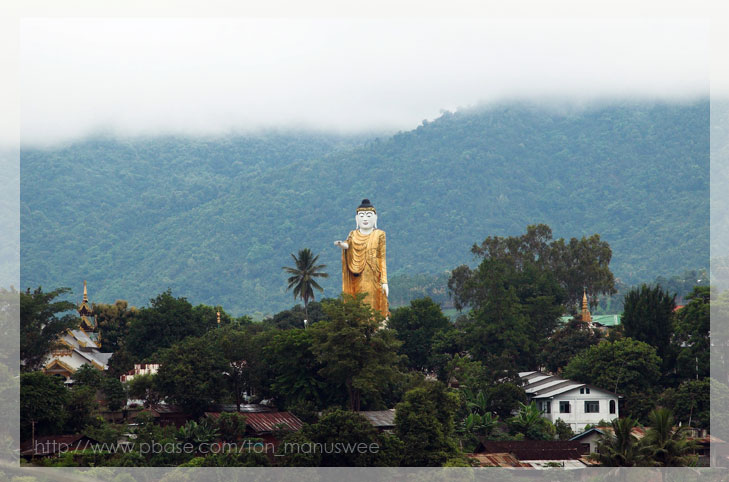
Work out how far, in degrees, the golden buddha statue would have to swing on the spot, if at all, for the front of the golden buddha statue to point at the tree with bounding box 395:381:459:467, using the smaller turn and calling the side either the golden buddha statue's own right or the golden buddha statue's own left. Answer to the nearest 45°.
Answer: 0° — it already faces it

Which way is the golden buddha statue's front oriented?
toward the camera

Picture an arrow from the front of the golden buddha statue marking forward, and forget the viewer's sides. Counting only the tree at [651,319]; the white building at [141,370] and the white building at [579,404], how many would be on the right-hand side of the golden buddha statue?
1

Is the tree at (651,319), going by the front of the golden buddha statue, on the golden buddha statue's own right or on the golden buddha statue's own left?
on the golden buddha statue's own left

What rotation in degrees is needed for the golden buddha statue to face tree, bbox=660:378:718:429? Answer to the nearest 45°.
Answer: approximately 45° to its left

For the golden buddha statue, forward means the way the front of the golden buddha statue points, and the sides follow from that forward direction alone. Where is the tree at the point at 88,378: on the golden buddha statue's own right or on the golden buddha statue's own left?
on the golden buddha statue's own right

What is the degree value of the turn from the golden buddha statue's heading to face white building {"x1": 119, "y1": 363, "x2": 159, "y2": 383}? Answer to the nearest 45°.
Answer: approximately 90° to its right

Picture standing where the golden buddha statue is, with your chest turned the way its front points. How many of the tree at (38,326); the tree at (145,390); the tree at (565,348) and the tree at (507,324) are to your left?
2

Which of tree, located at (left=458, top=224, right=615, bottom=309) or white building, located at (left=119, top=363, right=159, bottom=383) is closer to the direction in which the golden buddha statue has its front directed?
the white building

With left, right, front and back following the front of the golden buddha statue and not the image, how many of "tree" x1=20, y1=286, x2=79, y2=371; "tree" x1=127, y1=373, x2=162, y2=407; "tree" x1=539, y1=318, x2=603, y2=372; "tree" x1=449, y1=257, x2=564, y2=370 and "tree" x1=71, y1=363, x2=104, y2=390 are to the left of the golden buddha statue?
2

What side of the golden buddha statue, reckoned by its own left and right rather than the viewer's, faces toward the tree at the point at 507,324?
left

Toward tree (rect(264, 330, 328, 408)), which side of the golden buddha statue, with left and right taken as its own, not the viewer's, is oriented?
front
